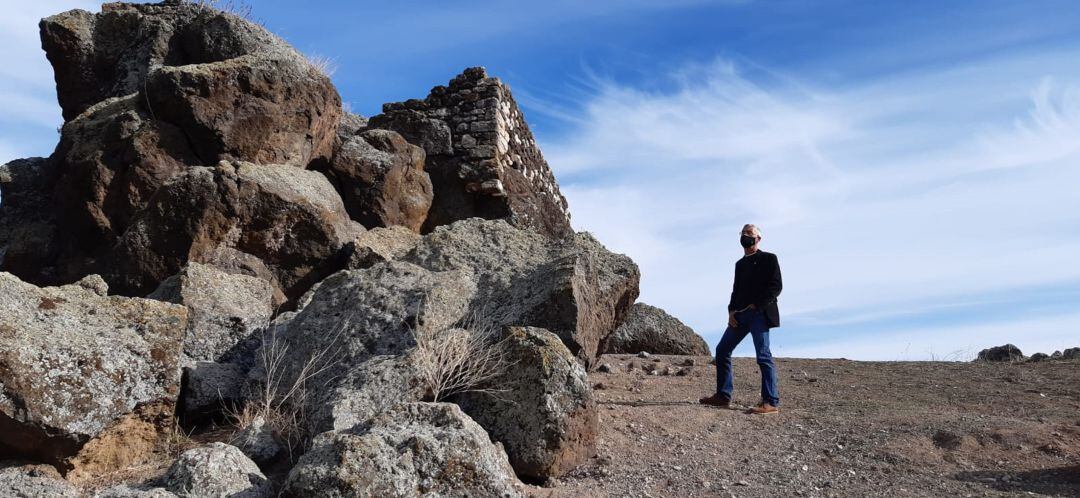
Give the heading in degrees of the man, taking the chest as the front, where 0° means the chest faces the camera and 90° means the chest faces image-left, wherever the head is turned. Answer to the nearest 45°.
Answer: approximately 45°

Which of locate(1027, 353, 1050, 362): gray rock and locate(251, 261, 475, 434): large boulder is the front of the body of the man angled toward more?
the large boulder

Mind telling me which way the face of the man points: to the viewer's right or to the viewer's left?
to the viewer's left

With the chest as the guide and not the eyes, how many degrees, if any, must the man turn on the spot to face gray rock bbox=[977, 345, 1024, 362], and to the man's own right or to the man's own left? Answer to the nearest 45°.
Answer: approximately 180°

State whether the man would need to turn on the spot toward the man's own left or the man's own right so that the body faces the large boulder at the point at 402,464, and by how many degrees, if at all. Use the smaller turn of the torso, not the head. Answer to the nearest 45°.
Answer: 0° — they already face it

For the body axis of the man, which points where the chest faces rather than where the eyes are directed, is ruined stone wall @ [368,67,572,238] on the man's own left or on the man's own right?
on the man's own right

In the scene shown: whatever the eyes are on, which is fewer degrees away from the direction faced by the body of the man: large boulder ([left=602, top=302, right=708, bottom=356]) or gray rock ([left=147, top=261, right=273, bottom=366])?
the gray rock

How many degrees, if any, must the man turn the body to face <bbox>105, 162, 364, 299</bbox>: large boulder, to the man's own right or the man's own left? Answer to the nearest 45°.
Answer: approximately 45° to the man's own right
